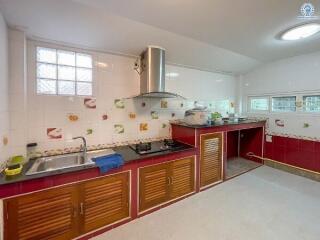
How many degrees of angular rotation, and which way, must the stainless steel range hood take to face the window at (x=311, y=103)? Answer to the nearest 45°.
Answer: approximately 45° to its left

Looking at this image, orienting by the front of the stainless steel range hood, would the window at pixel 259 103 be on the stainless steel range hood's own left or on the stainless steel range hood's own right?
on the stainless steel range hood's own left

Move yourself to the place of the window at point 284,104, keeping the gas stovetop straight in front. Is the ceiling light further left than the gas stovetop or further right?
left

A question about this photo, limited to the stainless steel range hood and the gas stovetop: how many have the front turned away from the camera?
0

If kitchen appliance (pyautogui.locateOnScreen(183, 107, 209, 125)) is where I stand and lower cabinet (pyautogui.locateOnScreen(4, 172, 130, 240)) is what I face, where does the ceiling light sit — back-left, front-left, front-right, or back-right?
back-left

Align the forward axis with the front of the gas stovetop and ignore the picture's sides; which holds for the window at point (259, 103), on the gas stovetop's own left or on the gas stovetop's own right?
on the gas stovetop's own left

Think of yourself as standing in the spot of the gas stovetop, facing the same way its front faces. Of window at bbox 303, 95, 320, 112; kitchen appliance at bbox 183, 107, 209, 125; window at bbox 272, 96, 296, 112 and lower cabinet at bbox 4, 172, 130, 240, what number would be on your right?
1

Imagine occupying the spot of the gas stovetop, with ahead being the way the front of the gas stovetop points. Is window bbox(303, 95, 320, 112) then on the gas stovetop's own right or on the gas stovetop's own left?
on the gas stovetop's own left

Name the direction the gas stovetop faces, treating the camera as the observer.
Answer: facing the viewer and to the right of the viewer
